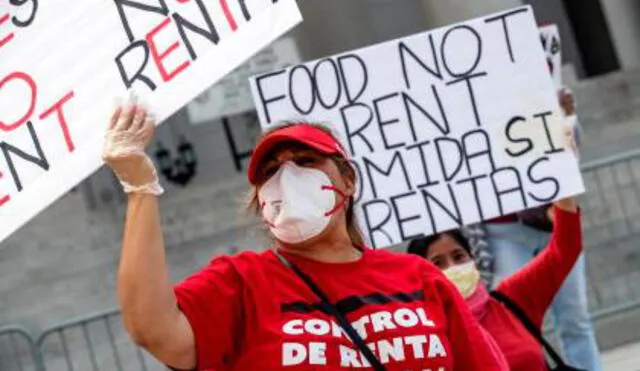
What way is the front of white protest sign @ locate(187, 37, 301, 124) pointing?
toward the camera

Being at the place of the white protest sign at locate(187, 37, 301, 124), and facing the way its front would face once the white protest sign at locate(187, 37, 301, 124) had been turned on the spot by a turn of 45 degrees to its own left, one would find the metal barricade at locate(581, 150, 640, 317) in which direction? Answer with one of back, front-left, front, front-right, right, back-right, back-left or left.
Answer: front

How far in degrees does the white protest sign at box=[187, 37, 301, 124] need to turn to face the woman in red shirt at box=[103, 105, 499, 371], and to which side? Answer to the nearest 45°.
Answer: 0° — it already faces them

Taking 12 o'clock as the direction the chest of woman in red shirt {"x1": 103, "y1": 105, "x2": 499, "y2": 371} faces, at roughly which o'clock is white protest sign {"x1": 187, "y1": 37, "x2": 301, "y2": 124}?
The white protest sign is roughly at 6 o'clock from the woman in red shirt.

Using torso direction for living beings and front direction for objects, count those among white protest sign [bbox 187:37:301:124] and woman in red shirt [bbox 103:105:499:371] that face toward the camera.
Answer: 2

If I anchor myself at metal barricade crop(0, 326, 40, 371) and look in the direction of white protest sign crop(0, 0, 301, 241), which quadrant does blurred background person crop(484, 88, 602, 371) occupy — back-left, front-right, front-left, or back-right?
front-left

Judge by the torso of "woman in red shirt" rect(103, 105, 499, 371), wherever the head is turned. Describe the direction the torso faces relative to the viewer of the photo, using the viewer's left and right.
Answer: facing the viewer

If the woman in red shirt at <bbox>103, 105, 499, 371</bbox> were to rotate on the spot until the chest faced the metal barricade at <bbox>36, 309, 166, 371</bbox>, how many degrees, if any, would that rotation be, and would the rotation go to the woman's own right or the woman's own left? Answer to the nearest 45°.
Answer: approximately 180°

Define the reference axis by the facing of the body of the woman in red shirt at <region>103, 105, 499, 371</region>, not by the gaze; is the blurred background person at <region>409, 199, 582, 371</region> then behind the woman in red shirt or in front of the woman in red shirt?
behind

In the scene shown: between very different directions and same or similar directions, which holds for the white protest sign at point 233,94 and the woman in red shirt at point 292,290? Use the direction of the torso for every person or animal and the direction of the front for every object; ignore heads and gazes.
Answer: same or similar directions
